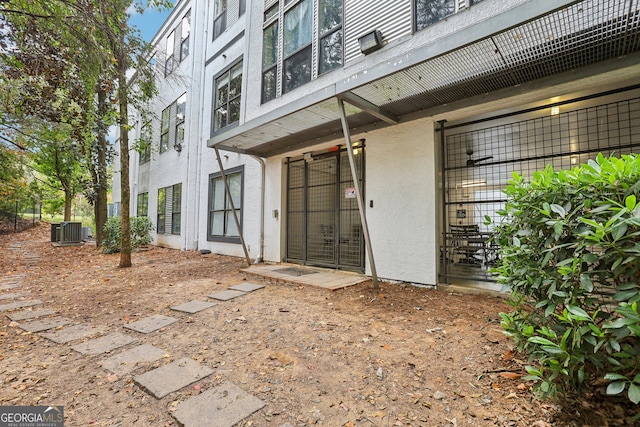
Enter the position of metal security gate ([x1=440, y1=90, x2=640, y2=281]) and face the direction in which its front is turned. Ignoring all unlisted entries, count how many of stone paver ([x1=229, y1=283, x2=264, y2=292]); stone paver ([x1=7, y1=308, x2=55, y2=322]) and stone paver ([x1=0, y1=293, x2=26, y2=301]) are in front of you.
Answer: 3

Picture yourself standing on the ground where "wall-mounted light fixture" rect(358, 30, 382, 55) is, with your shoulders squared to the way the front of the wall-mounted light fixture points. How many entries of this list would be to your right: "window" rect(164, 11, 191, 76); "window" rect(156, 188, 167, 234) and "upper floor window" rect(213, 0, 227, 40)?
3

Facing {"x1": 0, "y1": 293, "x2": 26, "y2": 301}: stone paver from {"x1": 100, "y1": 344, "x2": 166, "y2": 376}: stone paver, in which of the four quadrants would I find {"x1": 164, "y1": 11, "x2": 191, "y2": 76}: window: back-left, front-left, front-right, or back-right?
front-right

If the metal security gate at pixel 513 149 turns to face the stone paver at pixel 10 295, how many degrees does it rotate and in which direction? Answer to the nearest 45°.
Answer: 0° — it already faces it

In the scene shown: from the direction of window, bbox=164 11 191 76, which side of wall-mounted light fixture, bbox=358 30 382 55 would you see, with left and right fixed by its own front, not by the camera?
right

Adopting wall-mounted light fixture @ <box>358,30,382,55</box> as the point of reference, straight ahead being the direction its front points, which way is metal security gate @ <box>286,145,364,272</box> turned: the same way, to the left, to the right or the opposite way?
the same way

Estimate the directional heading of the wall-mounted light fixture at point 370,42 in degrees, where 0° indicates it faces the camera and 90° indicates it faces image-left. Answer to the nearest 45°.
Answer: approximately 45°

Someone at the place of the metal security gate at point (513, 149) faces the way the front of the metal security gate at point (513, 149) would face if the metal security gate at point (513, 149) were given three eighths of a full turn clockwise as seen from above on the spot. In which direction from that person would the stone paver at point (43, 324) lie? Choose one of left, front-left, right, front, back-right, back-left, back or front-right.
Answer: back-left

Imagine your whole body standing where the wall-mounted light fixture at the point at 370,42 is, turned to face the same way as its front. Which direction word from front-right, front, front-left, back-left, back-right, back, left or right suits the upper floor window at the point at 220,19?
right

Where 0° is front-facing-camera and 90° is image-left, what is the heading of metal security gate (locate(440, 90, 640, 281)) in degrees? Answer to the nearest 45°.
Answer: approximately 45°

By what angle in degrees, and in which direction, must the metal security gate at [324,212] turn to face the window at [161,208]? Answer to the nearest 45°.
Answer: approximately 90° to its right

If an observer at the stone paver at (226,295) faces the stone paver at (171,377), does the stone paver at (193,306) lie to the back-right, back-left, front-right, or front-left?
front-right

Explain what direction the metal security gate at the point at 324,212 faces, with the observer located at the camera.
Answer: facing the viewer and to the left of the viewer

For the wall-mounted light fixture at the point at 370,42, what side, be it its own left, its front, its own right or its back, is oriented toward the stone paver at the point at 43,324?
front

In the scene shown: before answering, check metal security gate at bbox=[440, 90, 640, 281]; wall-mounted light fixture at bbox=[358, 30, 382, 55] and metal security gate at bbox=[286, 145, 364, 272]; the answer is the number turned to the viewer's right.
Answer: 0

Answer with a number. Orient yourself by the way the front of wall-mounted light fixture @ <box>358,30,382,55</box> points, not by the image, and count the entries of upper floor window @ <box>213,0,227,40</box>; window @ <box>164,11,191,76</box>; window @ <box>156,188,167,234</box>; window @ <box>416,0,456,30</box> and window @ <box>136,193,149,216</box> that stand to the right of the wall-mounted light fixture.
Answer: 4
